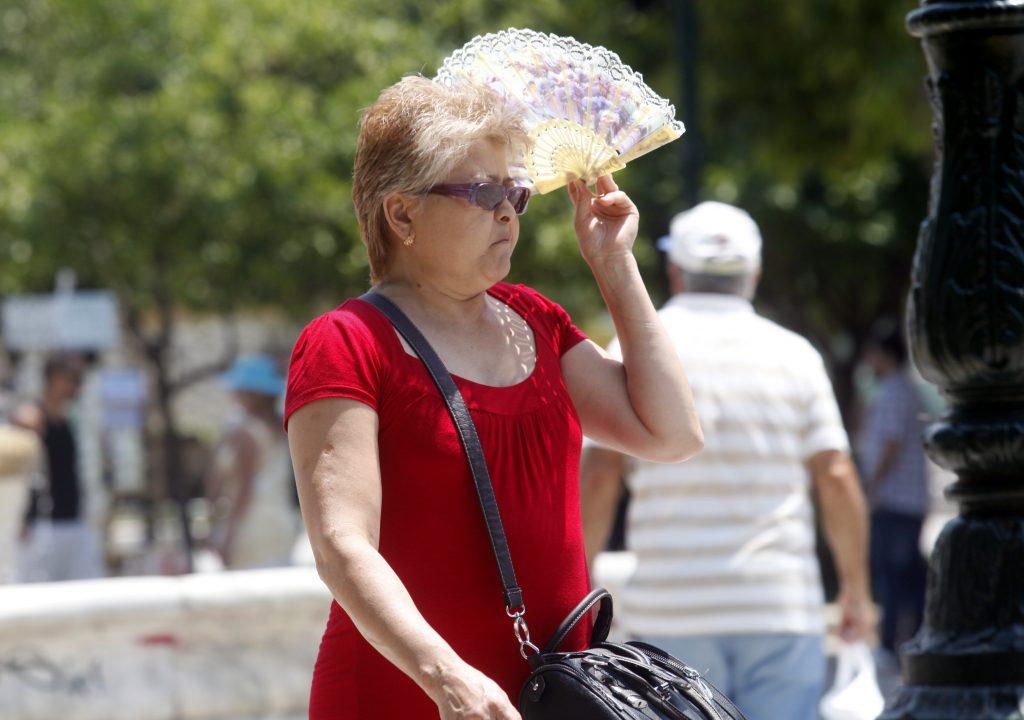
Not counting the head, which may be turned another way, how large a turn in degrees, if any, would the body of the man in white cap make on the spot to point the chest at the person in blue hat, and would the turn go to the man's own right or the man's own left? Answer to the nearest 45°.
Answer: approximately 45° to the man's own left

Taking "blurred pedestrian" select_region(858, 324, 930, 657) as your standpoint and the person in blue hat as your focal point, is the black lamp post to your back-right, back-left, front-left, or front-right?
front-left

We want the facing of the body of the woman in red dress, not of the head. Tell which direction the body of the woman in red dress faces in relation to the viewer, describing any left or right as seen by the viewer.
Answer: facing the viewer and to the right of the viewer

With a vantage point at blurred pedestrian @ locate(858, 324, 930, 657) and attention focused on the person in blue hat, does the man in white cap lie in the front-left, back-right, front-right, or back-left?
front-left

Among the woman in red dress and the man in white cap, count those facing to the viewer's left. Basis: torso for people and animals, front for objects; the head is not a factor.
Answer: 0

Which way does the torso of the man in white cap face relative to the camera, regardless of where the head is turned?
away from the camera

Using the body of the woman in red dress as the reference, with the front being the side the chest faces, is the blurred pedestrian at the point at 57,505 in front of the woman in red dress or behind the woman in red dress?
behind

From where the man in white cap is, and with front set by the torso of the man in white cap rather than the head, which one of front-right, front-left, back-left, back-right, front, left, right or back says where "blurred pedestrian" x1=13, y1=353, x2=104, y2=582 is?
front-left

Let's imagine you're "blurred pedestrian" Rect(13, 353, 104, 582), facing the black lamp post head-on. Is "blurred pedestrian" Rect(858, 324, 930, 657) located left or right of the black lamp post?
left
